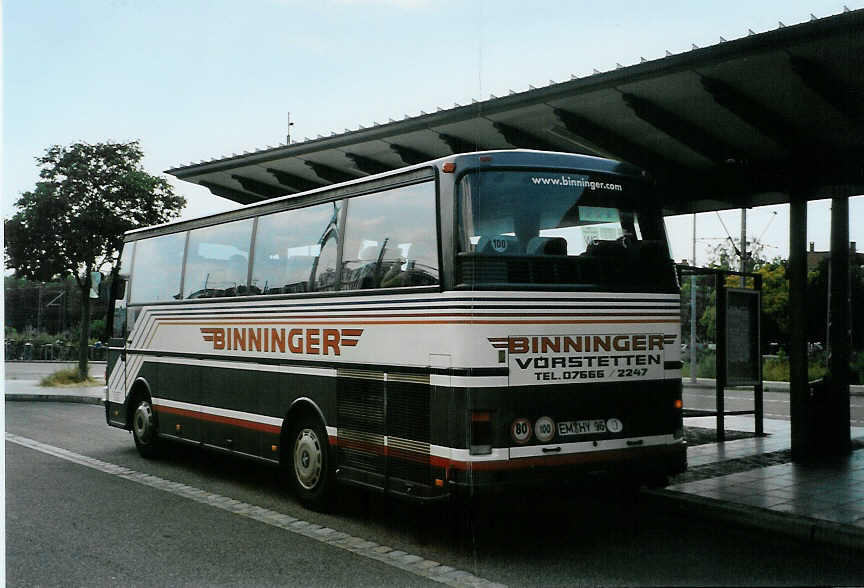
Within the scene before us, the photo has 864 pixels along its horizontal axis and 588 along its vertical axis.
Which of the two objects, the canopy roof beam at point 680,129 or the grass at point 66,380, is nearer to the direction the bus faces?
the grass

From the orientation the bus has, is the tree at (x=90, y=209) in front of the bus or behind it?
in front

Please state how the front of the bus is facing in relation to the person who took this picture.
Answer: facing away from the viewer and to the left of the viewer

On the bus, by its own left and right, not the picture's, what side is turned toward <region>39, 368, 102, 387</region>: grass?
front

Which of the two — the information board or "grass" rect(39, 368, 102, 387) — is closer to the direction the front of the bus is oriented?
the grass

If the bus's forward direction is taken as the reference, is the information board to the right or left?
on its right
